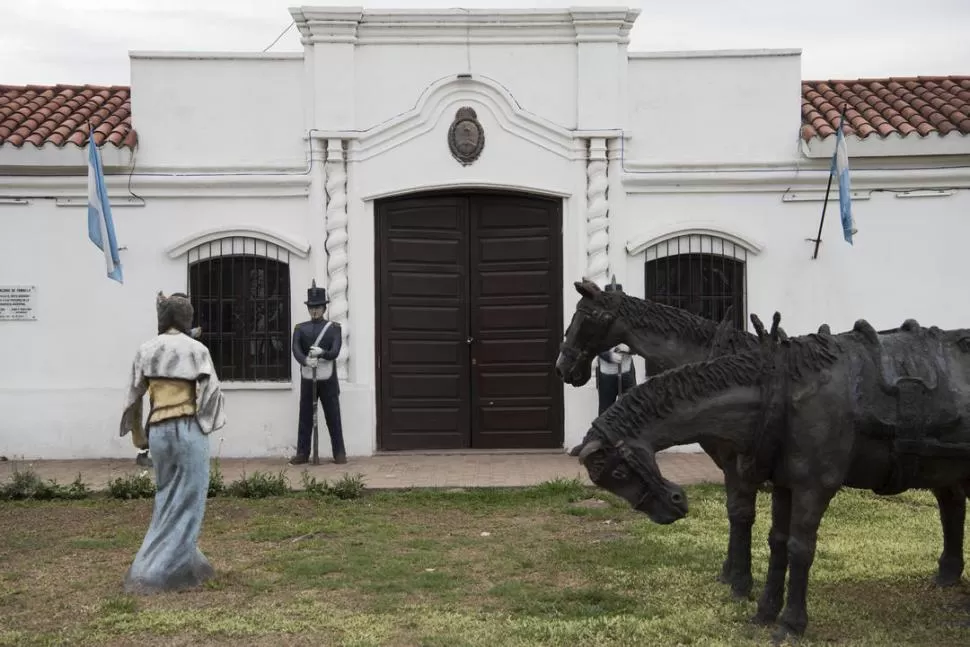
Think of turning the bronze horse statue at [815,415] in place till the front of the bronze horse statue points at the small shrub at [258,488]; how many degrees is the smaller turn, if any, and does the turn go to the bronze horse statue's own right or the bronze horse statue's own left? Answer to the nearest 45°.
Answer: approximately 45° to the bronze horse statue's own right

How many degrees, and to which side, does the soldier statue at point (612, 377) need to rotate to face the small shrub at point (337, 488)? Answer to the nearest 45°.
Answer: approximately 45° to its right

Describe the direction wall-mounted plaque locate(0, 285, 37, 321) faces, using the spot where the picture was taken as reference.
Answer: facing the viewer

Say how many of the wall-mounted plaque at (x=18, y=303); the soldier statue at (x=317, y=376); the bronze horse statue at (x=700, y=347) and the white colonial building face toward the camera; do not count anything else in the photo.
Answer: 3

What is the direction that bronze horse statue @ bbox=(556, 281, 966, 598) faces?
to the viewer's left

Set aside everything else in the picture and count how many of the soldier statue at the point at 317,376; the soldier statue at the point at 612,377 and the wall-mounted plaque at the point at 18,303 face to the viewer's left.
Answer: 0

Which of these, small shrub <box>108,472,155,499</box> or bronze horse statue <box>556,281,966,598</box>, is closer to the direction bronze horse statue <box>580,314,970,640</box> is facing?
the small shrub

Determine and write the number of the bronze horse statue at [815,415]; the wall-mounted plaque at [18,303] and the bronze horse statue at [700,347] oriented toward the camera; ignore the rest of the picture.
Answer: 1

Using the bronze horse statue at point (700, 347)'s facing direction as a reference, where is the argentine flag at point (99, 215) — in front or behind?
in front

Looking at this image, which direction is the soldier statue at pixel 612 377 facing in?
toward the camera

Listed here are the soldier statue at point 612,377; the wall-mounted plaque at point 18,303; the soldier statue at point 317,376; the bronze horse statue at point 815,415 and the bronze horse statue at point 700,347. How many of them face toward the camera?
3

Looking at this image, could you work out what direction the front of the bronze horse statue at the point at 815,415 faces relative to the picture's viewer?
facing to the left of the viewer

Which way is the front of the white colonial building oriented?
toward the camera
